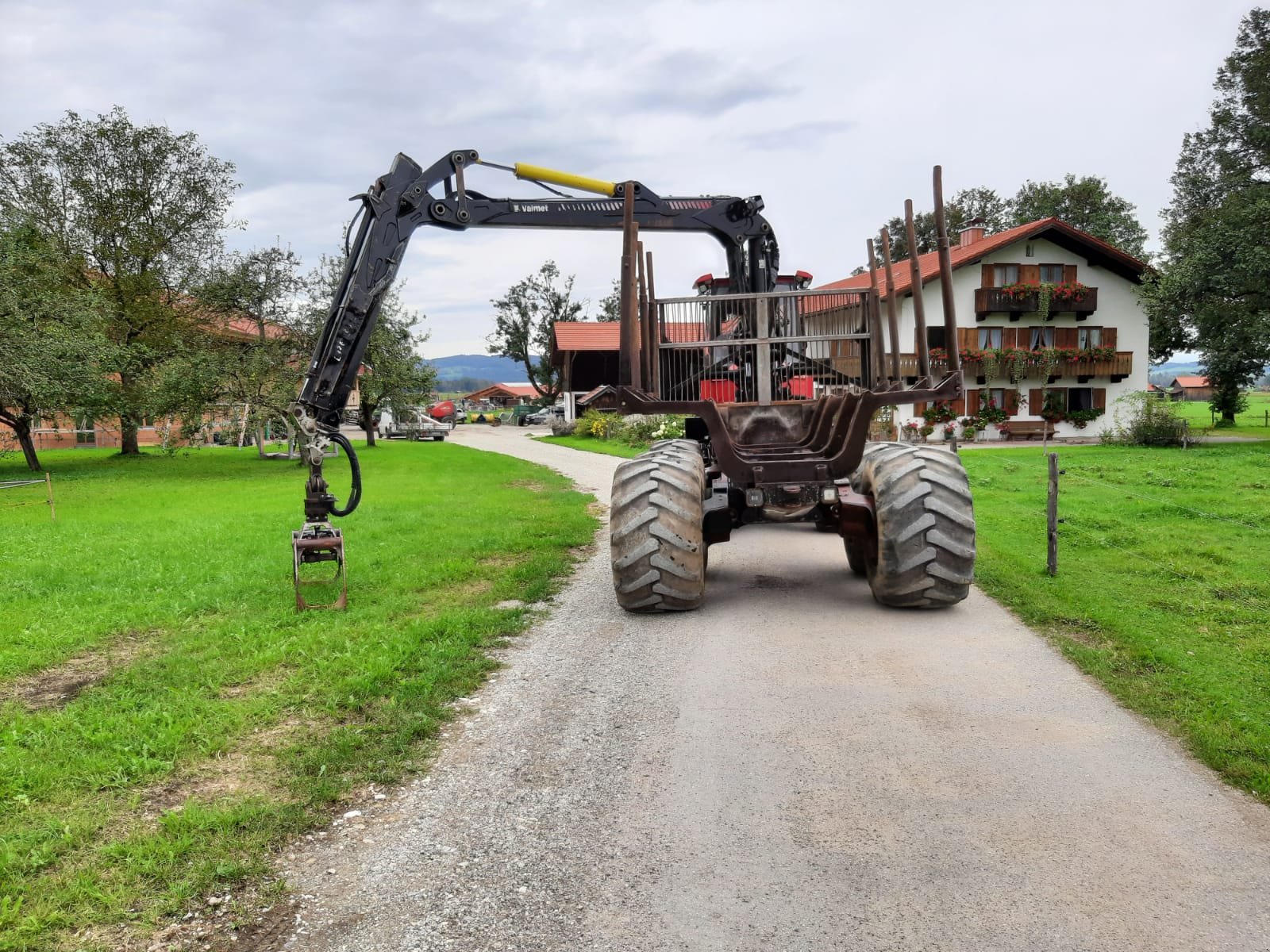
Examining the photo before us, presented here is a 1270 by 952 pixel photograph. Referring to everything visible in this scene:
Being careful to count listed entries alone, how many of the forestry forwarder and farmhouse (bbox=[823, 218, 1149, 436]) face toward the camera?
1

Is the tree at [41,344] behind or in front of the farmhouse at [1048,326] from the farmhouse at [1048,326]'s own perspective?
in front

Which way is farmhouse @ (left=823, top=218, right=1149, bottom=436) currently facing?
toward the camera

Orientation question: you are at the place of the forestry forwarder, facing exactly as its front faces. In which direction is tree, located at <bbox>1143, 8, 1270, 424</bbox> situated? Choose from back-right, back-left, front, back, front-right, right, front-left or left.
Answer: front-right

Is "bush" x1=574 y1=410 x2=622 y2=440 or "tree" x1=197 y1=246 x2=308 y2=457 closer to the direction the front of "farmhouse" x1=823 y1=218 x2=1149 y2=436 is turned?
the tree

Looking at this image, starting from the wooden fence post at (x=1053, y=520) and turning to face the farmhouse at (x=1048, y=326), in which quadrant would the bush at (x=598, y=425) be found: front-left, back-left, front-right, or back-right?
front-left

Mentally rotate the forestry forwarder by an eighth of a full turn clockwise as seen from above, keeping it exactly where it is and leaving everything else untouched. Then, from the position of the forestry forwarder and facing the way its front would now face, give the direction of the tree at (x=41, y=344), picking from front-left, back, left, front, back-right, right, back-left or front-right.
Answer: left

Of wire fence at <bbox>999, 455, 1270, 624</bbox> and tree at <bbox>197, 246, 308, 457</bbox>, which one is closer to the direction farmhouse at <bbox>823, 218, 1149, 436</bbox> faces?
the wire fence

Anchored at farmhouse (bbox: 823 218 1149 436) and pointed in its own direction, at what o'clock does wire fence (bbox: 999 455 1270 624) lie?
The wire fence is roughly at 12 o'clock from the farmhouse.

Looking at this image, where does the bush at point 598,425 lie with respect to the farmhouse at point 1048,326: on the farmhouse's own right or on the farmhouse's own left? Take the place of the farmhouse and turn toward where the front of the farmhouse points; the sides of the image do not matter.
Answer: on the farmhouse's own right

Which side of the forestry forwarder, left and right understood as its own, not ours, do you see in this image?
back

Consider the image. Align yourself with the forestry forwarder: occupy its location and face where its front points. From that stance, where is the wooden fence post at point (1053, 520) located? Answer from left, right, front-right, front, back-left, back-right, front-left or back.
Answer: right

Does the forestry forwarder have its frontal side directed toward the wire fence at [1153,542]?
no

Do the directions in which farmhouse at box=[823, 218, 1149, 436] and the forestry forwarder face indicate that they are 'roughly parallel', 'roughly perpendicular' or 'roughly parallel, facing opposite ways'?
roughly parallel, facing opposite ways

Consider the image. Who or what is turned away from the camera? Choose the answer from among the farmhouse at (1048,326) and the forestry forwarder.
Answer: the forestry forwarder
